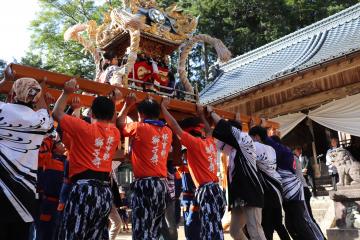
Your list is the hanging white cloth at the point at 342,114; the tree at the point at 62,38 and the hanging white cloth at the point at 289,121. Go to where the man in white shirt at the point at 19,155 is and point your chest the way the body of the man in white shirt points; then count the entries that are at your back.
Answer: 0

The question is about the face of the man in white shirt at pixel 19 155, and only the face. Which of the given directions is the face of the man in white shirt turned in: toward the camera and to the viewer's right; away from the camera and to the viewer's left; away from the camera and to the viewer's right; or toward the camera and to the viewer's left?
away from the camera and to the viewer's right

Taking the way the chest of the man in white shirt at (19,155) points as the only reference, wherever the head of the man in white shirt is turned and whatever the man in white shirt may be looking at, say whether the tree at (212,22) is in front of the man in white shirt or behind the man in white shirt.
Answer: in front

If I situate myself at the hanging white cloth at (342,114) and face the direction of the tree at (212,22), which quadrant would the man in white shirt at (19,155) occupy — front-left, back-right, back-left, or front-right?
back-left

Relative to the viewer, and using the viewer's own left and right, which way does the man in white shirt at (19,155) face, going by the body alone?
facing away from the viewer and to the right of the viewer

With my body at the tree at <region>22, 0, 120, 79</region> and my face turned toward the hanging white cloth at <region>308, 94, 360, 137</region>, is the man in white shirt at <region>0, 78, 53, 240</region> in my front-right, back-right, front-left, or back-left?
front-right

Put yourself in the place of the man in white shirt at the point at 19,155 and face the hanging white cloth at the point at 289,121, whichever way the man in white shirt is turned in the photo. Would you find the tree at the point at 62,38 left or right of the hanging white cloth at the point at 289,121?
left

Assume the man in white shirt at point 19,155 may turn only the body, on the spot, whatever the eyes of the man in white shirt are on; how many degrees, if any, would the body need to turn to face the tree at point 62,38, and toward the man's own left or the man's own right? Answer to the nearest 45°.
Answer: approximately 45° to the man's own left

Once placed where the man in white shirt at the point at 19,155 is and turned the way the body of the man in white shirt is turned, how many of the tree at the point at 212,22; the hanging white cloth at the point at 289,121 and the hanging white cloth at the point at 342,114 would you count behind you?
0

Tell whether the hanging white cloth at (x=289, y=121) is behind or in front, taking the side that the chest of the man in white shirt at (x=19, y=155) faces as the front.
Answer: in front
